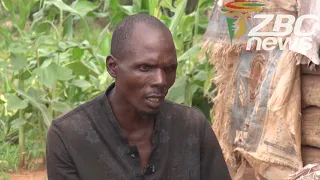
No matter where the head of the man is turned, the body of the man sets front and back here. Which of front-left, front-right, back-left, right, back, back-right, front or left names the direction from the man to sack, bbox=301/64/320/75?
left

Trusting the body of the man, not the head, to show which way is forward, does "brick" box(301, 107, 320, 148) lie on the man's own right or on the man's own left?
on the man's own left

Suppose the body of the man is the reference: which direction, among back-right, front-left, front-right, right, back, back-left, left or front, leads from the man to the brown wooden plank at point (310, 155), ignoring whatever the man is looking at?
left

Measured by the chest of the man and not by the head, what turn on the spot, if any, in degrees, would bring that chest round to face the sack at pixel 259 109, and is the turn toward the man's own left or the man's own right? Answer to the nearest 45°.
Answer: approximately 90° to the man's own left

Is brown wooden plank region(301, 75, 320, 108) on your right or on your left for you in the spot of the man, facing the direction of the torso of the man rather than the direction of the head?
on your left

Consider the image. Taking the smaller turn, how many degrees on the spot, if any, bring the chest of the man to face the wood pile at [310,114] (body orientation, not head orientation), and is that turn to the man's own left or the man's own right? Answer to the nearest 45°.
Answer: approximately 90° to the man's own left

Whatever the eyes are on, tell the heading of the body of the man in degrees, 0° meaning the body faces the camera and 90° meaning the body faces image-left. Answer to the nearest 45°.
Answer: approximately 315°
